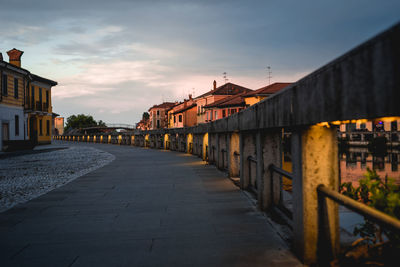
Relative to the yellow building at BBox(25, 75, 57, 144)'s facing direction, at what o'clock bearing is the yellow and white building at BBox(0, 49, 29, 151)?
the yellow and white building at BBox(0, 49, 29, 151) is roughly at 2 o'clock from the yellow building at BBox(25, 75, 57, 144).

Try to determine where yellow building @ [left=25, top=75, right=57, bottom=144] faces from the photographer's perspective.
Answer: facing the viewer and to the right of the viewer

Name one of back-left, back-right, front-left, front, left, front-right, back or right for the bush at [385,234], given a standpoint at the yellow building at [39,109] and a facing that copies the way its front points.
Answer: front-right

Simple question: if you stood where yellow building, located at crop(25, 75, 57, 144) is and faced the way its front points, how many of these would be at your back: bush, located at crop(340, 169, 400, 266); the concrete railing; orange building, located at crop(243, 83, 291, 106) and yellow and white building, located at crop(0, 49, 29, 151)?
0

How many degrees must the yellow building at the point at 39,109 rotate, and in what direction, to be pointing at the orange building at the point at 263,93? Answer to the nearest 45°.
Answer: approximately 45° to its left
